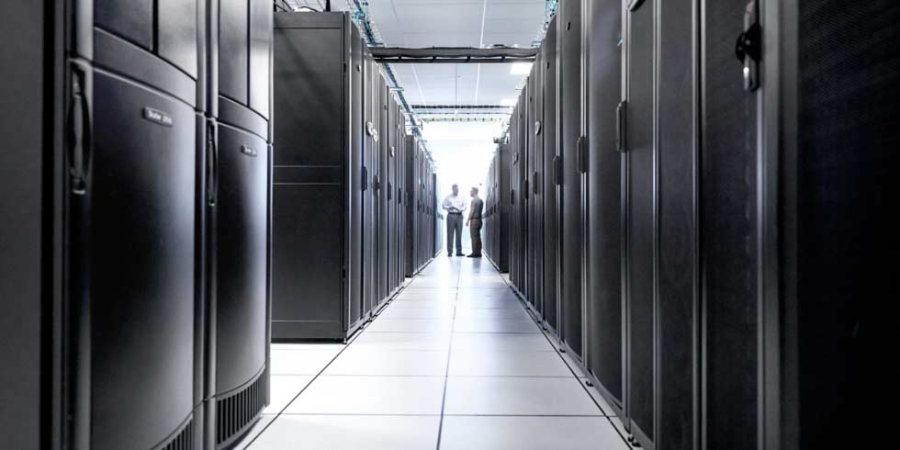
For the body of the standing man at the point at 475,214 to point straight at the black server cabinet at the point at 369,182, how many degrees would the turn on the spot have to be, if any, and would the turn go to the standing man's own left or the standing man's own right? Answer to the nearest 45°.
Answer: approximately 90° to the standing man's own left

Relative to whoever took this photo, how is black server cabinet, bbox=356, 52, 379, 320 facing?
facing to the right of the viewer

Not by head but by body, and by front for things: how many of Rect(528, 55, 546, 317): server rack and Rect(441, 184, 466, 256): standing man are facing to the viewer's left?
1

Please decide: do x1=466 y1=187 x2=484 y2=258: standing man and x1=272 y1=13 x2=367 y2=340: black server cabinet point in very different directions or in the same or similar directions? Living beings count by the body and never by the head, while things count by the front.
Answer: very different directions

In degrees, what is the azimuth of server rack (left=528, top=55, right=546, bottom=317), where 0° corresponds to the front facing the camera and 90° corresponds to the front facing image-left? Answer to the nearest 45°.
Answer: approximately 90°

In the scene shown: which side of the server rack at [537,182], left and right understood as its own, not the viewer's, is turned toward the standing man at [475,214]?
right

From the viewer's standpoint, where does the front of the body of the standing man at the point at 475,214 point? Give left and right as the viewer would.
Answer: facing to the left of the viewer
